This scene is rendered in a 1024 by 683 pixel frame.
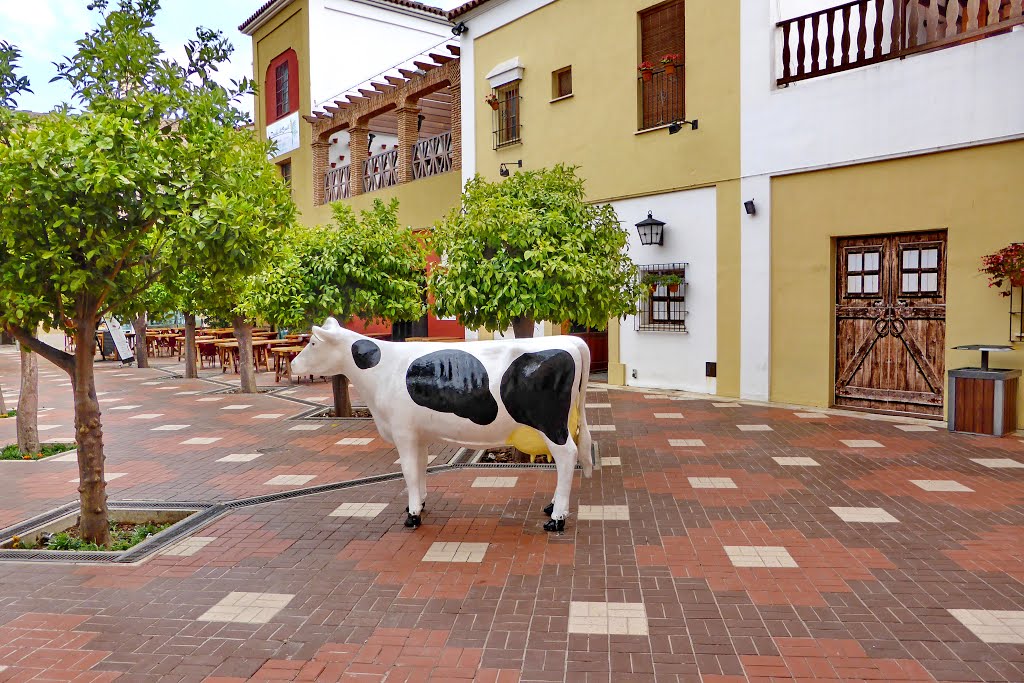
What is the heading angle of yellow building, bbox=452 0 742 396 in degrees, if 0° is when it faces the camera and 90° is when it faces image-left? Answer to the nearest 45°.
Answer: approximately 45°

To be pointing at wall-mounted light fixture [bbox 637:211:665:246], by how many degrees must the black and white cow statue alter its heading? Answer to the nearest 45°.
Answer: approximately 135° to its right

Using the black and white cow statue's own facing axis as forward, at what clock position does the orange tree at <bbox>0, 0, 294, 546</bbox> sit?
The orange tree is roughly at 12 o'clock from the black and white cow statue.

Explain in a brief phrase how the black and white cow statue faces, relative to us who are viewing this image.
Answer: facing to the left of the viewer

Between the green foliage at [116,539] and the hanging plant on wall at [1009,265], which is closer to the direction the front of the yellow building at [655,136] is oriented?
the green foliage

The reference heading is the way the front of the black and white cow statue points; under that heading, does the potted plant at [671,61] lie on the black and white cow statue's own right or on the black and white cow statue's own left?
on the black and white cow statue's own right

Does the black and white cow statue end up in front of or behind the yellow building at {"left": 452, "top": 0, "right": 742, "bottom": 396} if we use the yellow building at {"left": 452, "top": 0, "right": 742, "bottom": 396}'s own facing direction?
in front

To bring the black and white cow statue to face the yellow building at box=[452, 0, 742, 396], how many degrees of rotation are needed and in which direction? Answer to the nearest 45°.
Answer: approximately 135° to its right

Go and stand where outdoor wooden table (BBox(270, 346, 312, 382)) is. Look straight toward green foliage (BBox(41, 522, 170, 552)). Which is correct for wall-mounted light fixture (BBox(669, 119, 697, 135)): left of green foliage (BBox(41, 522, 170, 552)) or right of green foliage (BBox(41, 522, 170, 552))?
left

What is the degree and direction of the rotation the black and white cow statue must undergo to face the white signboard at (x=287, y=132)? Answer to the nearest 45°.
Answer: approximately 90° to its right

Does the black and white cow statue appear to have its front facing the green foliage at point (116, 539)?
yes

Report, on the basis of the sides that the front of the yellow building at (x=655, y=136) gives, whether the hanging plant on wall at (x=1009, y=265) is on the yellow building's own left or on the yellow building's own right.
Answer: on the yellow building's own left

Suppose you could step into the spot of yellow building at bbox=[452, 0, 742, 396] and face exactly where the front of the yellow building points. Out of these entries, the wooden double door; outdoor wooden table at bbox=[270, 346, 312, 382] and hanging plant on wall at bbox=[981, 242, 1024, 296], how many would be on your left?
2

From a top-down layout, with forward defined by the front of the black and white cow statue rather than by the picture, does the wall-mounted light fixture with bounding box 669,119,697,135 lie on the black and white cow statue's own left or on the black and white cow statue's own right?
on the black and white cow statue's own right

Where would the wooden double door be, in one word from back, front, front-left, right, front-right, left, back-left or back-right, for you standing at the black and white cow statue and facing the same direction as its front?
back-right
